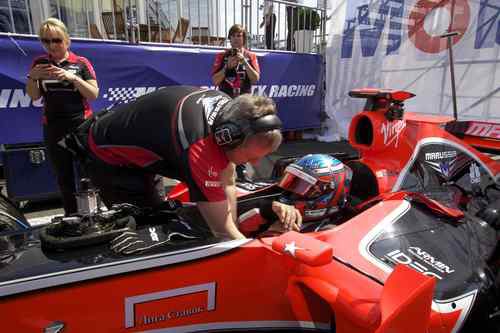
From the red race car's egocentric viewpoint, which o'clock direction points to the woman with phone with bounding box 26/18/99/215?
The woman with phone is roughly at 3 o'clock from the red race car.

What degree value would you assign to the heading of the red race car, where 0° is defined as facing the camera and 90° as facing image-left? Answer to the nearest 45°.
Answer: approximately 45°

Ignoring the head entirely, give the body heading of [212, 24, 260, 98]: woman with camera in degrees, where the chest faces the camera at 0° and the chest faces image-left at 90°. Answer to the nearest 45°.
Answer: approximately 0°

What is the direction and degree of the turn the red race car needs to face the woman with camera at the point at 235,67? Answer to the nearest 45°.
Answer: approximately 135° to its right

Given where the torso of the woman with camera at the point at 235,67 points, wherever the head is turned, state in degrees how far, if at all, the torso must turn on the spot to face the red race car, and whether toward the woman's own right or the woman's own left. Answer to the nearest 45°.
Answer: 0° — they already face it

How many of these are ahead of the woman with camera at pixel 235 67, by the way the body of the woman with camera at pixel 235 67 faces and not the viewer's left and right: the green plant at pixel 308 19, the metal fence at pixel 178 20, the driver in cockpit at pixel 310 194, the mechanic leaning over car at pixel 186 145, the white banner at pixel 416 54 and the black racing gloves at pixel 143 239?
3

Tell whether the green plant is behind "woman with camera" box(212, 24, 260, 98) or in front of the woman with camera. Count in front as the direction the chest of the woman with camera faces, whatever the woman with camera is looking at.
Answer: behind

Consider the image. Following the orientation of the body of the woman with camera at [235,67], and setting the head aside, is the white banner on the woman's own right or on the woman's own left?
on the woman's own left
